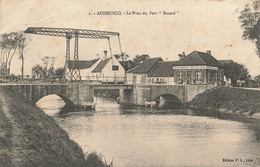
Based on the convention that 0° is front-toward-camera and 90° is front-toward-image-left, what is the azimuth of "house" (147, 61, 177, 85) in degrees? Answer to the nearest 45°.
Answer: approximately 0°

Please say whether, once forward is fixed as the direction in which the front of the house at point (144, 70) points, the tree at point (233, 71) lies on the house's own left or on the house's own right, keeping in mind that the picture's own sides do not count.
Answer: on the house's own left

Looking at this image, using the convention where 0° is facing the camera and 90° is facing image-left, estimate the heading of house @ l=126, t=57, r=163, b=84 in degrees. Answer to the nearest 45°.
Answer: approximately 0°

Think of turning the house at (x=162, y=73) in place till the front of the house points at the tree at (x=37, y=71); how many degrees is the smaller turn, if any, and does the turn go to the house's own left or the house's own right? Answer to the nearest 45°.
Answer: approximately 45° to the house's own right

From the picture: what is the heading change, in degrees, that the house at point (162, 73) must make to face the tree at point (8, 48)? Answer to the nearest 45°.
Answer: approximately 45° to its right

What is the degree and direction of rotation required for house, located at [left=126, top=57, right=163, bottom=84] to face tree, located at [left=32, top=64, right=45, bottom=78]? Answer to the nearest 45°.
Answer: approximately 45° to its right

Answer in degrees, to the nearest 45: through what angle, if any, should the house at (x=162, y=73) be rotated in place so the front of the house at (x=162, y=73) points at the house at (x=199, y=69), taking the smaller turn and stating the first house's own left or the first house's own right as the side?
approximately 45° to the first house's own left

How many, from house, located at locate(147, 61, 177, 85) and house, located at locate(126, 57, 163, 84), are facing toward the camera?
2
